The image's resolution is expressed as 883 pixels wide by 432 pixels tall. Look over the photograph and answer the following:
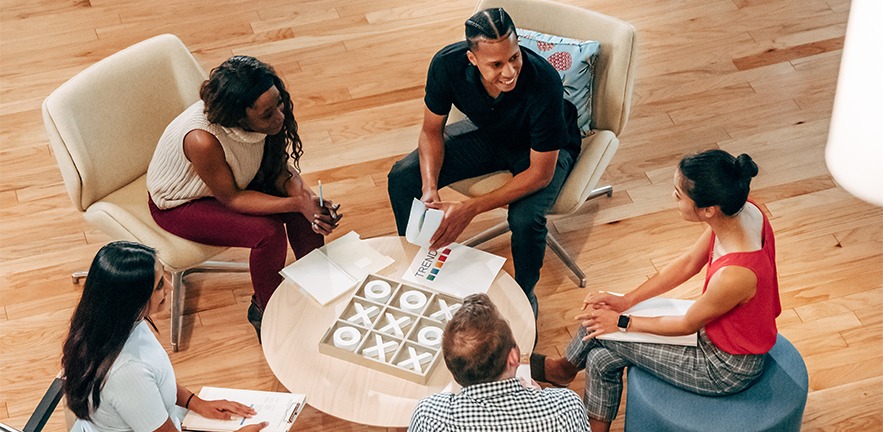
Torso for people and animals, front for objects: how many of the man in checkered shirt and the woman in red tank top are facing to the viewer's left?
1

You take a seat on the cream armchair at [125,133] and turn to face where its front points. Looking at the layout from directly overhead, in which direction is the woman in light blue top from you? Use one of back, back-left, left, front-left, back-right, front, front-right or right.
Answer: front-right

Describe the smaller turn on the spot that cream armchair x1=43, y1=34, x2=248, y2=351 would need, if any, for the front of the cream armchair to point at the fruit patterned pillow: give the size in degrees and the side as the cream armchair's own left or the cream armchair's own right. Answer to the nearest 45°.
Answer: approximately 45° to the cream armchair's own left

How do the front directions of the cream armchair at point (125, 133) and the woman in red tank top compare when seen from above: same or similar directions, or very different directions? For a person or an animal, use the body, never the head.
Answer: very different directions

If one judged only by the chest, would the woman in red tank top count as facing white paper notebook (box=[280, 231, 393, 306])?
yes

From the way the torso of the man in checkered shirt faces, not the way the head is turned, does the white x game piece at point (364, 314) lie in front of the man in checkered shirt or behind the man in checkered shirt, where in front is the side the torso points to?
in front

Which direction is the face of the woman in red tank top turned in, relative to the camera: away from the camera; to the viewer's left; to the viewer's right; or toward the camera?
to the viewer's left

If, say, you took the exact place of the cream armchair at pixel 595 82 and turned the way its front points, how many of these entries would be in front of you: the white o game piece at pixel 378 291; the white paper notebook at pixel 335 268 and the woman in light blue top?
3

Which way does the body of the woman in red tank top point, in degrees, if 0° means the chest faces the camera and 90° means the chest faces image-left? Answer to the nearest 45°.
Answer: approximately 90°

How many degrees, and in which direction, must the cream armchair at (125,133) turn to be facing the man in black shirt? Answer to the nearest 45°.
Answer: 0° — it already faces them

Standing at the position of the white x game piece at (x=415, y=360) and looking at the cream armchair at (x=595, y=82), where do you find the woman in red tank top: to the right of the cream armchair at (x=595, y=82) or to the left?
right

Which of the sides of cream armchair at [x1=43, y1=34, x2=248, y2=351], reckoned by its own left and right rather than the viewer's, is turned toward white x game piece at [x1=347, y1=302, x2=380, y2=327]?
front

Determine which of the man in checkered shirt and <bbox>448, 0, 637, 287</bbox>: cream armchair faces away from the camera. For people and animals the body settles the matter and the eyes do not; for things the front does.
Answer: the man in checkered shirt

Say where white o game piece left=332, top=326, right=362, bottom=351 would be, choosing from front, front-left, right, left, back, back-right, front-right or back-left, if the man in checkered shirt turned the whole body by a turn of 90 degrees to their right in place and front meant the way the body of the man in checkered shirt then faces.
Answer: back-left

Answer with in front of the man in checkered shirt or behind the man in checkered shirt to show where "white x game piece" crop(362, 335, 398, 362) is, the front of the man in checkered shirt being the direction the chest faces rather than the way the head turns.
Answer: in front

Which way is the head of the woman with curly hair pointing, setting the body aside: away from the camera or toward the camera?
toward the camera

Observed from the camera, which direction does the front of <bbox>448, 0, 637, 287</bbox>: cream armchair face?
facing the viewer and to the left of the viewer

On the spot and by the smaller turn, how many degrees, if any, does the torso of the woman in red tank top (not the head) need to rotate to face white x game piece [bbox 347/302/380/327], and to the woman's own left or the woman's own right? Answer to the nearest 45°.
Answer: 0° — they already face it

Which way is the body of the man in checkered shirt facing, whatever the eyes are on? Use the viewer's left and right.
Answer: facing away from the viewer
